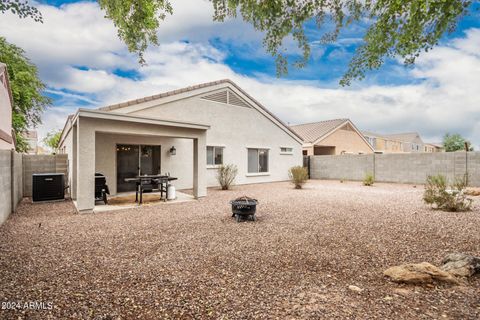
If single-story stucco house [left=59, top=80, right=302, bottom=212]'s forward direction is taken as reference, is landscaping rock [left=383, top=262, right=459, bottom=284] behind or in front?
behind

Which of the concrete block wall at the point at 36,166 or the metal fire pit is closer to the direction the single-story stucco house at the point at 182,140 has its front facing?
the concrete block wall

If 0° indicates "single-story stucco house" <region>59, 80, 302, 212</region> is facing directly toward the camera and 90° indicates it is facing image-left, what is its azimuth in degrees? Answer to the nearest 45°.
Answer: approximately 135°
